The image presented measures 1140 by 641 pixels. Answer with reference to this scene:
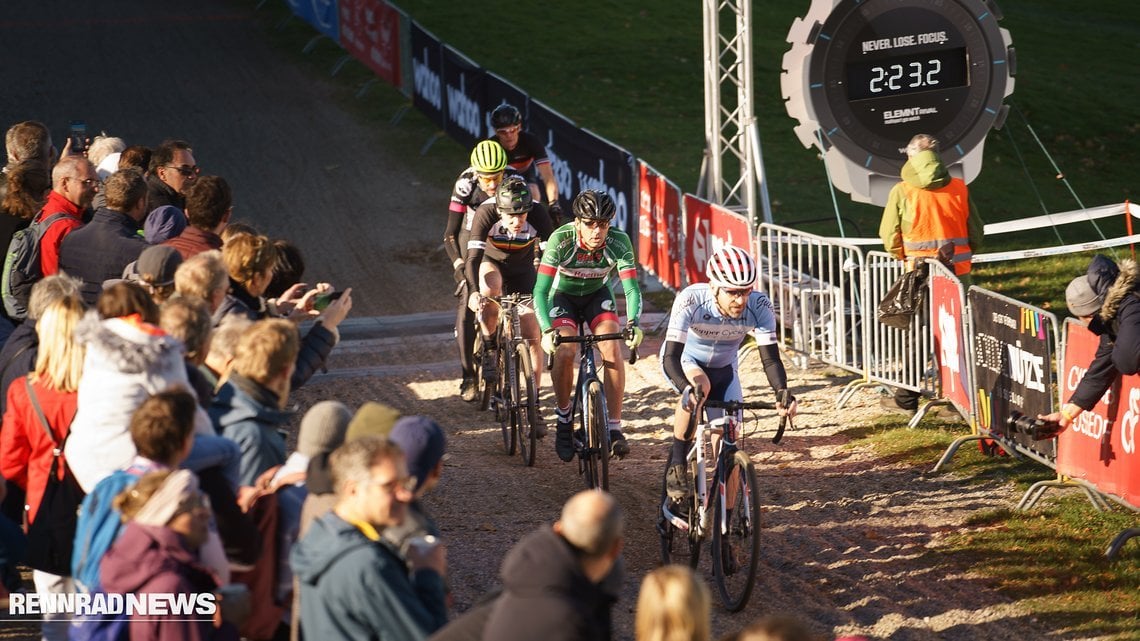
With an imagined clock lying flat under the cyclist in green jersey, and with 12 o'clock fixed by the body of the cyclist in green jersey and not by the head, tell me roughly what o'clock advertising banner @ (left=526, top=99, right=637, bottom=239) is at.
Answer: The advertising banner is roughly at 6 o'clock from the cyclist in green jersey.

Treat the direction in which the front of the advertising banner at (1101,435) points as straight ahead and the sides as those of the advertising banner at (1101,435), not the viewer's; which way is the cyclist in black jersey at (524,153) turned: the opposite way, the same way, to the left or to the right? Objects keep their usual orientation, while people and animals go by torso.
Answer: to the left

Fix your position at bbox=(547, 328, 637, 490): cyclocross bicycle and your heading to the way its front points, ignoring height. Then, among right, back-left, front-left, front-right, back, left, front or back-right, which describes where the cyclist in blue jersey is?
front-left

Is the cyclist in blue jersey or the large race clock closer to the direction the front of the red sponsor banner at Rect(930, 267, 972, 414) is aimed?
the cyclist in blue jersey

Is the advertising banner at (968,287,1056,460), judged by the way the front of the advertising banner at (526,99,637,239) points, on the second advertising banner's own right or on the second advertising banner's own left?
on the second advertising banner's own left

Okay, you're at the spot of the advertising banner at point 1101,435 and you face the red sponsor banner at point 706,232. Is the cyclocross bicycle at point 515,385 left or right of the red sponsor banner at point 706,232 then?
left

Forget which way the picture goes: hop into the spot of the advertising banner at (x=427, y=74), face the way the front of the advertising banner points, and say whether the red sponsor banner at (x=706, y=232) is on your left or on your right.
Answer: on your left

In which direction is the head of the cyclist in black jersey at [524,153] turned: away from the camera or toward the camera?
toward the camera

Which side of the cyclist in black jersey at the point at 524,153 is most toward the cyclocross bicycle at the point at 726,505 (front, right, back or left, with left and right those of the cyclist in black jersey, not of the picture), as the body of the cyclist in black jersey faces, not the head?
front

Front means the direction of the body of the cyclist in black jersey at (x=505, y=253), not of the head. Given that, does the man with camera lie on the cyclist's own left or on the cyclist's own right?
on the cyclist's own left

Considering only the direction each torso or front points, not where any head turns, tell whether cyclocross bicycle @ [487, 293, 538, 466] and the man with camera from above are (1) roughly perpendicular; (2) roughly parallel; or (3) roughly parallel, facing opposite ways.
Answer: roughly perpendicular

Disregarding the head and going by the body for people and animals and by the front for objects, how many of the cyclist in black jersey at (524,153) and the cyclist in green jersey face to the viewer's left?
0

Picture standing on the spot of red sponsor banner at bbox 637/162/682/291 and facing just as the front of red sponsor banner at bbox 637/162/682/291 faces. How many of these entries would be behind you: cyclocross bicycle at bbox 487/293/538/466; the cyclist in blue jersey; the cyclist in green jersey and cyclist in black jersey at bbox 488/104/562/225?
0

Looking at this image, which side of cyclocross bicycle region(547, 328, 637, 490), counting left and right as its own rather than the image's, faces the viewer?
front

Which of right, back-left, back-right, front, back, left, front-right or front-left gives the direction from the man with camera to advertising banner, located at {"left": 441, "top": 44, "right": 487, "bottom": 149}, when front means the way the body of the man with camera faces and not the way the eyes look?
front-right

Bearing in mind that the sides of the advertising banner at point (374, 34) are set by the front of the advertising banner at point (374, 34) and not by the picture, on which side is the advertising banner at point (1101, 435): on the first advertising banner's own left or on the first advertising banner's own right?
on the first advertising banner's own left

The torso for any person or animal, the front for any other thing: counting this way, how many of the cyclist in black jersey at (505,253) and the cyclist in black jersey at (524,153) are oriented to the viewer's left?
0

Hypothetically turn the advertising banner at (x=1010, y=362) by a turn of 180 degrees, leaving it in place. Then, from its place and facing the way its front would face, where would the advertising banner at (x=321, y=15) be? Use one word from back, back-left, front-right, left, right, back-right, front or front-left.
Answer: left

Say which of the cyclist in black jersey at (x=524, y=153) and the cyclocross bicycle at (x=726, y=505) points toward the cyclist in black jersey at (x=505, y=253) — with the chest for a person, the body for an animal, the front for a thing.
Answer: the cyclist in black jersey at (x=524, y=153)

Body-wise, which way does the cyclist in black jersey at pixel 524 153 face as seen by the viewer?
toward the camera

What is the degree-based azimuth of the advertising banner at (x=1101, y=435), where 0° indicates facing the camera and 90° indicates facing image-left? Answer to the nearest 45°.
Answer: approximately 45°

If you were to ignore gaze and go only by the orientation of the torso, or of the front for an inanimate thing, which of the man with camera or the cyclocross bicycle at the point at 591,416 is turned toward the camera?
the cyclocross bicycle
